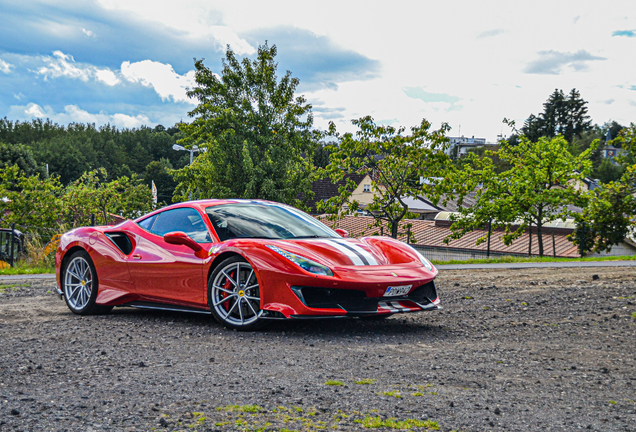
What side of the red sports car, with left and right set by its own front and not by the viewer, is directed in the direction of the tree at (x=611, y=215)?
left

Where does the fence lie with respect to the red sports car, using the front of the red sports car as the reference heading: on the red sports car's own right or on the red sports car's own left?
on the red sports car's own left

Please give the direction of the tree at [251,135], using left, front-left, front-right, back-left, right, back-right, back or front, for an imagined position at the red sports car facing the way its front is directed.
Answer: back-left

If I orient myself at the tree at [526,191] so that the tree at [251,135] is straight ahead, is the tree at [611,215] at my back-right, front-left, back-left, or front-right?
back-left

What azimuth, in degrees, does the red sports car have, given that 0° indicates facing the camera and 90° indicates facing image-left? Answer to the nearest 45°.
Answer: approximately 315°

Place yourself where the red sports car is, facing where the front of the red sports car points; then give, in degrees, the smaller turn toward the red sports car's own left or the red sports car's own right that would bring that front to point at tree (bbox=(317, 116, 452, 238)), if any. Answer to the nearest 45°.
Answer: approximately 135° to the red sports car's own left

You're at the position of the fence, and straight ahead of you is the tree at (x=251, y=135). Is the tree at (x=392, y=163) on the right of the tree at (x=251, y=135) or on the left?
left
